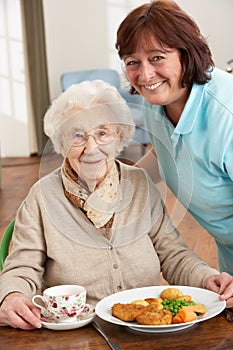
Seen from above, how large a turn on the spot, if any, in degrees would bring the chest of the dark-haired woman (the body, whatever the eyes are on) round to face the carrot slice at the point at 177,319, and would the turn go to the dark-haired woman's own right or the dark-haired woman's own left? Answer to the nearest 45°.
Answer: approximately 45° to the dark-haired woman's own left

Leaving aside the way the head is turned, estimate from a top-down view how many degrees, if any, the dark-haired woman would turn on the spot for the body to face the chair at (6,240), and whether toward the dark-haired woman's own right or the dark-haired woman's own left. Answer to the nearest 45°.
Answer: approximately 45° to the dark-haired woman's own right

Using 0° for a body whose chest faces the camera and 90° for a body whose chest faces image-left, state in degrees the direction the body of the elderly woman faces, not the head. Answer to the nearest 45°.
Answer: approximately 0°

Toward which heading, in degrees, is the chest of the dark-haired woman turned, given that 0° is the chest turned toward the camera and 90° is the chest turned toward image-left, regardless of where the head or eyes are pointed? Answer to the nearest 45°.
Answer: approximately 45°

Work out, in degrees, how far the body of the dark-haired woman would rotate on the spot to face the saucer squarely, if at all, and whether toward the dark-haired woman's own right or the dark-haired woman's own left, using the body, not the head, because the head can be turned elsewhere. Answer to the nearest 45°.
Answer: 0° — they already face it
